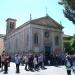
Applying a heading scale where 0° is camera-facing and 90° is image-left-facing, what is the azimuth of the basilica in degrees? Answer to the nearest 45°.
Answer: approximately 315°
